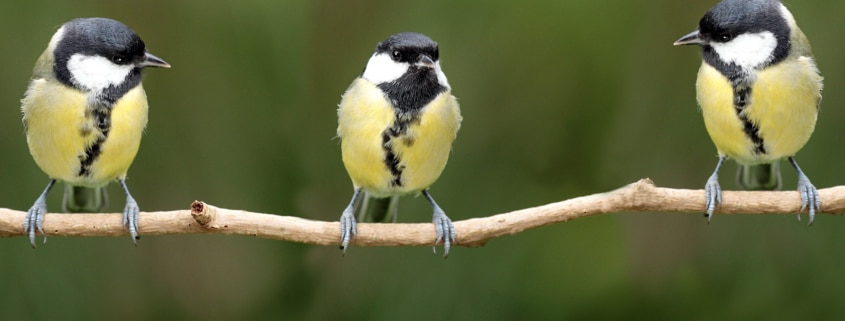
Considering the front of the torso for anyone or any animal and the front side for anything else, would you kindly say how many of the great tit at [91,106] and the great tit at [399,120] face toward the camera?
2

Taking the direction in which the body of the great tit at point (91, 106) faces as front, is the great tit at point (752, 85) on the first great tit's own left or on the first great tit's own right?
on the first great tit's own left

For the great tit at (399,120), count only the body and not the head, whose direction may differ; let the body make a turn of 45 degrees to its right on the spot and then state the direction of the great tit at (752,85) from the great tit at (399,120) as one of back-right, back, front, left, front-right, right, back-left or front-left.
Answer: back-left

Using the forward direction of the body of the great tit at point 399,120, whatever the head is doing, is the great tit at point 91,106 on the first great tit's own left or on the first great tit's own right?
on the first great tit's own right

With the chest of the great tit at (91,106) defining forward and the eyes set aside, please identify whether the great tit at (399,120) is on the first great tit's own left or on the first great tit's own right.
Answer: on the first great tit's own left

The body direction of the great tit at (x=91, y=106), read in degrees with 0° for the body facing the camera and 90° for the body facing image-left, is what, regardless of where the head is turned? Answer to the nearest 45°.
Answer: approximately 0°
